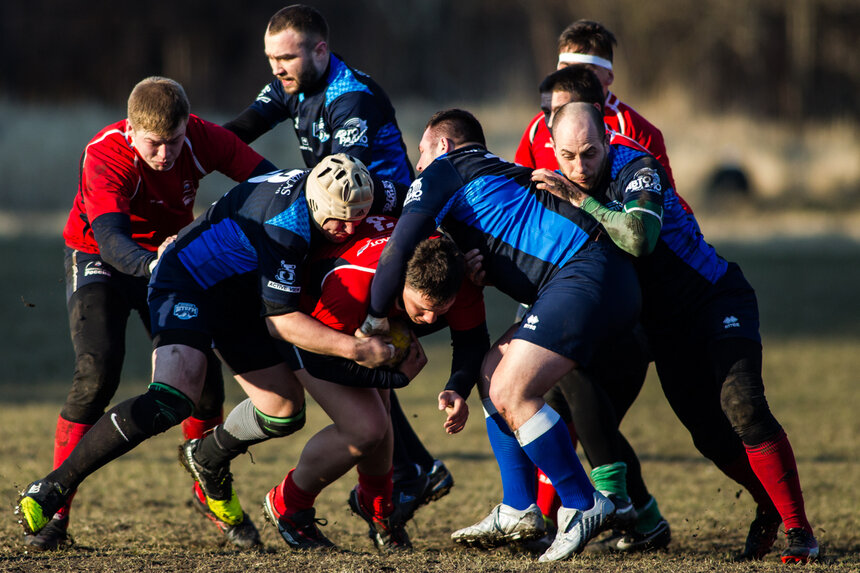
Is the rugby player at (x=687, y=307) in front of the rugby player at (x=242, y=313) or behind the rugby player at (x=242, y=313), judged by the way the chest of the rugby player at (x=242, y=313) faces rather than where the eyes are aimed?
in front

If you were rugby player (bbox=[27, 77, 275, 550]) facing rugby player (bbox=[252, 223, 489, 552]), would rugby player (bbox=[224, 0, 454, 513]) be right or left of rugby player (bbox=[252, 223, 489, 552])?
left

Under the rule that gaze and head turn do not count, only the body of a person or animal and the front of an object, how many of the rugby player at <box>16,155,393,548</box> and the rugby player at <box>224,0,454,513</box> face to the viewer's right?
1

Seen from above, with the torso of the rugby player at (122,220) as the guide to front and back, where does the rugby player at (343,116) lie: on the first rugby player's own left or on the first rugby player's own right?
on the first rugby player's own left

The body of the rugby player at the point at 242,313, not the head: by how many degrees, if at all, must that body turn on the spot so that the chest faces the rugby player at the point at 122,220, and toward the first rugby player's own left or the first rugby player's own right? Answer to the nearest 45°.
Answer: approximately 135° to the first rugby player's own left

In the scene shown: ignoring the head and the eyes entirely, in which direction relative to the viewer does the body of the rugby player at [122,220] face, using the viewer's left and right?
facing the viewer and to the right of the viewer

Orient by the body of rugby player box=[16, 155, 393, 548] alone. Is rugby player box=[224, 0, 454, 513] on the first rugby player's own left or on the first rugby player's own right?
on the first rugby player's own left

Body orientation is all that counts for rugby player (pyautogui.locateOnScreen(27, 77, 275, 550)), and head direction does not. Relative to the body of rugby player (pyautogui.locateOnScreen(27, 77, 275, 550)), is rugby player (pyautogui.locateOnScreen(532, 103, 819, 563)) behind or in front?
in front

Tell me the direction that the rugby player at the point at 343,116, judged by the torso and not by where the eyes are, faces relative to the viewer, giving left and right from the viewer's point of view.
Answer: facing the viewer and to the left of the viewer

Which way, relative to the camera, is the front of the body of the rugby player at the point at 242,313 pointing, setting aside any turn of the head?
to the viewer's right

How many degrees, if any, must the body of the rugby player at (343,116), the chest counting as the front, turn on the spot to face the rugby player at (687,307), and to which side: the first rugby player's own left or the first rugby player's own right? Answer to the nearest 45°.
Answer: approximately 90° to the first rugby player's own left

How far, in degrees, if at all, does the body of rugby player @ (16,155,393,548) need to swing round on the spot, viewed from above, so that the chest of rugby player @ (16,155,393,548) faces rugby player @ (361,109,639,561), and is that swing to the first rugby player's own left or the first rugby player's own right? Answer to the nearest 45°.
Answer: approximately 45° to the first rugby player's own right
